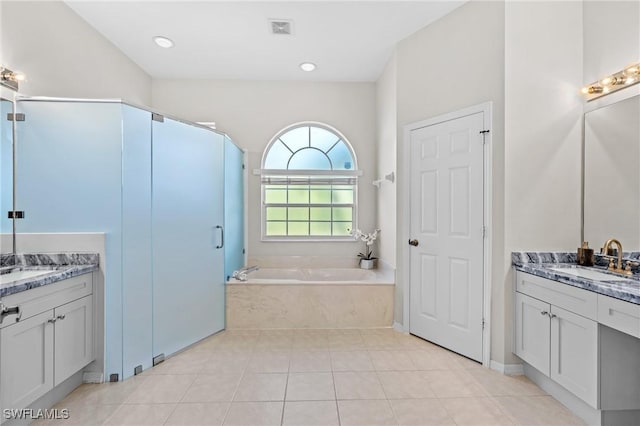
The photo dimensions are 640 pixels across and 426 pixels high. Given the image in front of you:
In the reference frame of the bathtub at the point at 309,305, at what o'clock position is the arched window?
The arched window is roughly at 6 o'clock from the bathtub.

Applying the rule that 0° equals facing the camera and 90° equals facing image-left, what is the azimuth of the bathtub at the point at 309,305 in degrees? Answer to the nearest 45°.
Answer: approximately 0°

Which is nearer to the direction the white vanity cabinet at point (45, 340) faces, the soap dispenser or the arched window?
the soap dispenser

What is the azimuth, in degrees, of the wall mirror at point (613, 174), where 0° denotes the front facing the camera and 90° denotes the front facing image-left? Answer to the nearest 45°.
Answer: approximately 45°

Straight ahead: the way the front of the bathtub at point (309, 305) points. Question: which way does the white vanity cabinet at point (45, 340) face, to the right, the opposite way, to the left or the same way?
to the left
